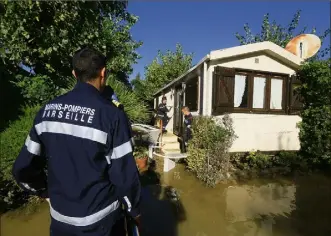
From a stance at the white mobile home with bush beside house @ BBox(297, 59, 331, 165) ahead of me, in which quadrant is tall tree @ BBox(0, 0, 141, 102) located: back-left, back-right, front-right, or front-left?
back-right

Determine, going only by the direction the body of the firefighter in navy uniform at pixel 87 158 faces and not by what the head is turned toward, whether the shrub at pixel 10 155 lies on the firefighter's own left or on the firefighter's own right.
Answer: on the firefighter's own left

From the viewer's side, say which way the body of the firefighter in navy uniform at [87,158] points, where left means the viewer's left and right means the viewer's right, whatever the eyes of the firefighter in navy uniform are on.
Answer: facing away from the viewer and to the right of the viewer

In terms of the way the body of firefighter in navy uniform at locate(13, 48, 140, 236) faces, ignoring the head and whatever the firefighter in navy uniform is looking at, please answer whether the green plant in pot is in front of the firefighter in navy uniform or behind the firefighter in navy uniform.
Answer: in front

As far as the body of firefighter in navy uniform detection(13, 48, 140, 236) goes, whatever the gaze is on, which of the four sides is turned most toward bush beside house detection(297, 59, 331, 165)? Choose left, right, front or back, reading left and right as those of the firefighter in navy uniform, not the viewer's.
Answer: front

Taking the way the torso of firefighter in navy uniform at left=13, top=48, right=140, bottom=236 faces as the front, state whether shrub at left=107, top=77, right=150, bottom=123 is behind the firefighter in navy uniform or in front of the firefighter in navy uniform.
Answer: in front

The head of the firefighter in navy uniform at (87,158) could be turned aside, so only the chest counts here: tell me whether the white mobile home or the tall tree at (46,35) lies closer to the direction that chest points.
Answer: the white mobile home

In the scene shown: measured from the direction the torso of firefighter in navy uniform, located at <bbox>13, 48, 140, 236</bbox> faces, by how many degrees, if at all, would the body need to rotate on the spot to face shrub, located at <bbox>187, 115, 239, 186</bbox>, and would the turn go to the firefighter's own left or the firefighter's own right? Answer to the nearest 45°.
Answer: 0° — they already face it
